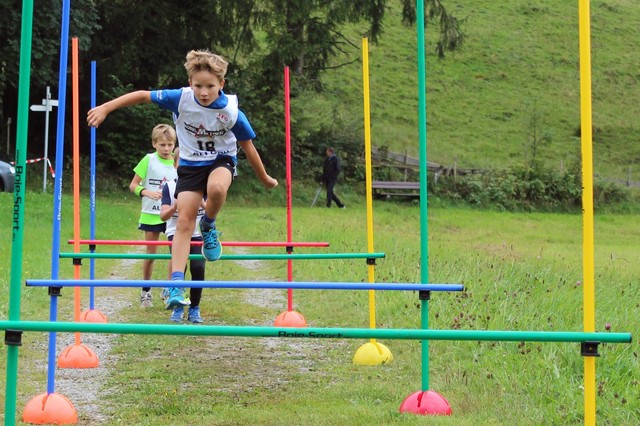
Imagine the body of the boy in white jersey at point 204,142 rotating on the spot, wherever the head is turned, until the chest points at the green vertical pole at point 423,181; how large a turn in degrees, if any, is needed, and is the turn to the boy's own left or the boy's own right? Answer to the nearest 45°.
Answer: approximately 45° to the boy's own left

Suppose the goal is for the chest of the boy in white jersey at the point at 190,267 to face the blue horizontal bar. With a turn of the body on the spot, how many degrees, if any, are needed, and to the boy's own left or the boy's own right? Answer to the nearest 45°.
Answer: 0° — they already face it

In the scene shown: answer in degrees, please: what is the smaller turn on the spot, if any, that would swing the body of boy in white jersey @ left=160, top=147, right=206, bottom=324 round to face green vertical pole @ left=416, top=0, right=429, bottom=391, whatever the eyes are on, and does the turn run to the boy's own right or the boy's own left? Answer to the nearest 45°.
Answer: approximately 45° to the boy's own left

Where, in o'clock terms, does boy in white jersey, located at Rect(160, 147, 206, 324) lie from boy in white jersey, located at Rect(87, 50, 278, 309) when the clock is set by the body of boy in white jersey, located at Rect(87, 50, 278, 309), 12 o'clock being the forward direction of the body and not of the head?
boy in white jersey, located at Rect(160, 147, 206, 324) is roughly at 6 o'clock from boy in white jersey, located at Rect(87, 50, 278, 309).

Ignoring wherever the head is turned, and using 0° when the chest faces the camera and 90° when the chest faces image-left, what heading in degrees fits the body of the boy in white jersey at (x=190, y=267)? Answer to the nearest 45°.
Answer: approximately 0°
